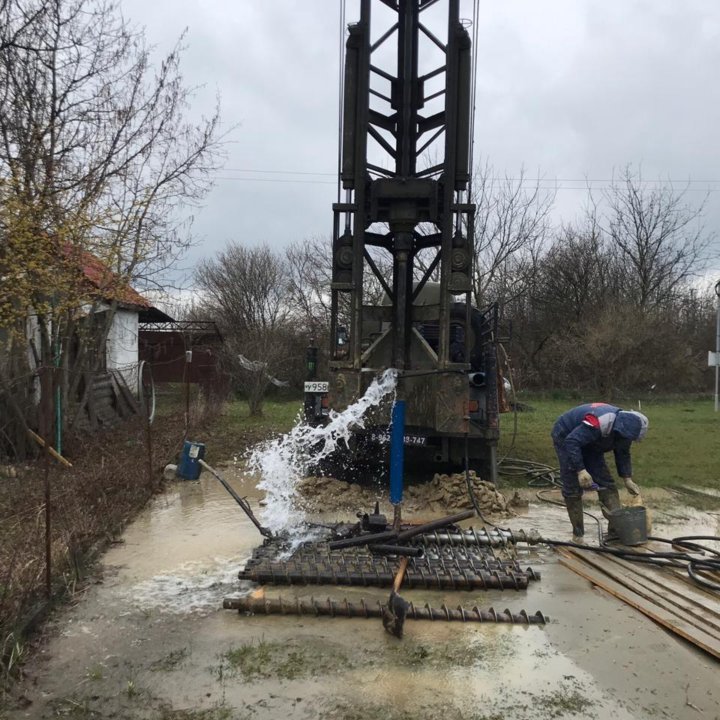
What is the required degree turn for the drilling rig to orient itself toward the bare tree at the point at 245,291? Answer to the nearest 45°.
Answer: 0° — it already faces it

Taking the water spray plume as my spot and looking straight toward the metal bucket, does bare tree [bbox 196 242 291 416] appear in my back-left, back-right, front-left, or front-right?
back-left

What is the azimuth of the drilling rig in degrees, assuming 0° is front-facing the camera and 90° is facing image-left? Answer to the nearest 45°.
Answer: approximately 180°
